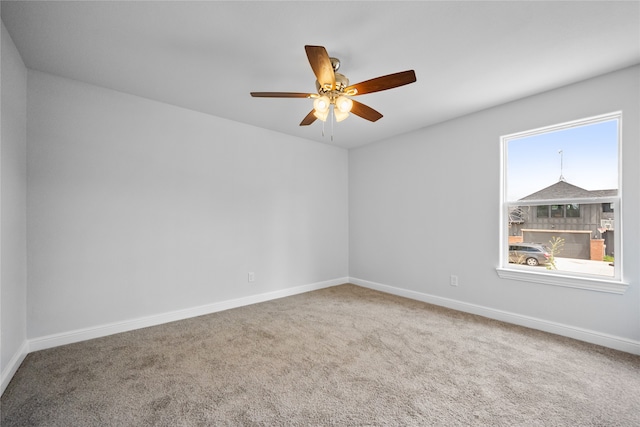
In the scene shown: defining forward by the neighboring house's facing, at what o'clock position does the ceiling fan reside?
The ceiling fan is roughly at 1 o'clock from the neighboring house.

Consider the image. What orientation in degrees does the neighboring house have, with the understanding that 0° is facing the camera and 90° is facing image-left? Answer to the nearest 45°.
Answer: approximately 0°
